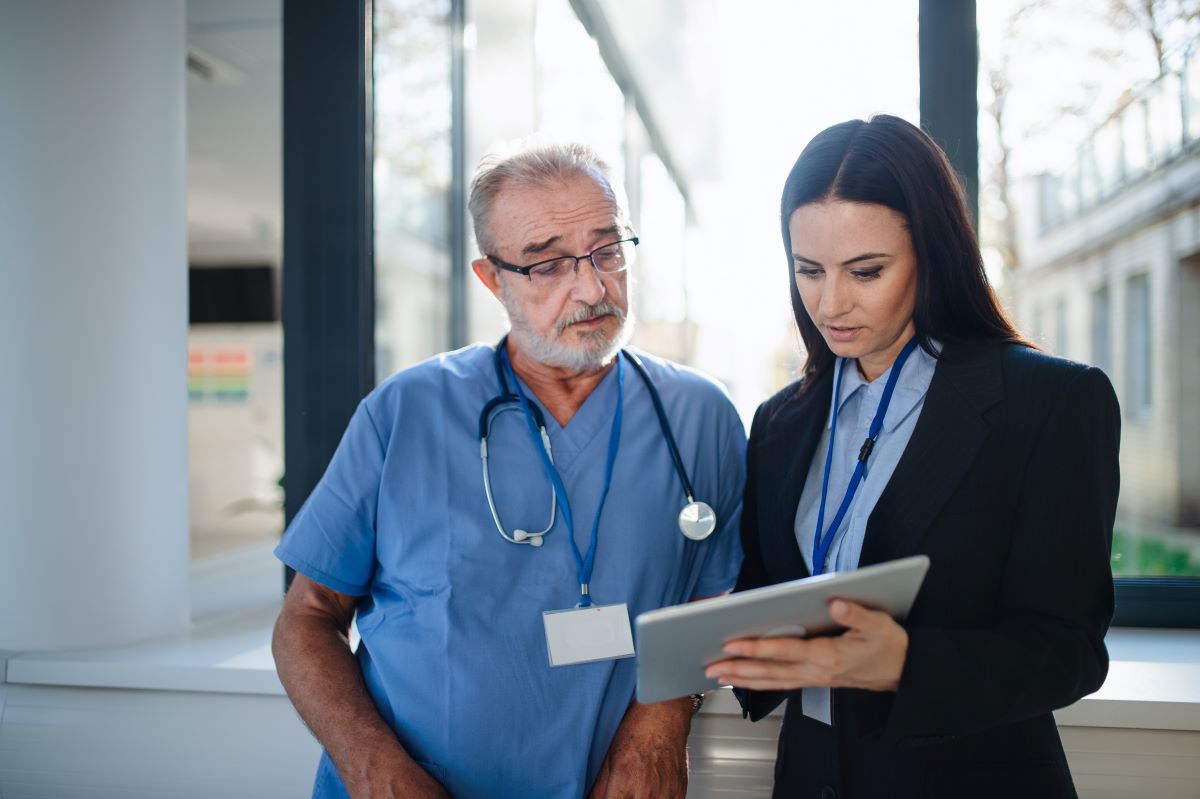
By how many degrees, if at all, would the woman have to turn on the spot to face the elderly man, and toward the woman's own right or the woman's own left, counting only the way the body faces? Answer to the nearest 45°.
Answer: approximately 45° to the woman's own right

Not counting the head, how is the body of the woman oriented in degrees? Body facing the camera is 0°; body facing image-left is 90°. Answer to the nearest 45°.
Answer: approximately 45°

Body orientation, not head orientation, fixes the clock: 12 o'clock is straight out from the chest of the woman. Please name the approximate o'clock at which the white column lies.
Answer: The white column is roughly at 2 o'clock from the woman.

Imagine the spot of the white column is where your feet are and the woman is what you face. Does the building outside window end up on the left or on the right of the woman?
left

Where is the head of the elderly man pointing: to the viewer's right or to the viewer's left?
to the viewer's right

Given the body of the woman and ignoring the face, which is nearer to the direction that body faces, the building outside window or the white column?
the white column

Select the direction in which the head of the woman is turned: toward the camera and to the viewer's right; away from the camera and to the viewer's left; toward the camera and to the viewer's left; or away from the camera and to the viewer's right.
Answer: toward the camera and to the viewer's left

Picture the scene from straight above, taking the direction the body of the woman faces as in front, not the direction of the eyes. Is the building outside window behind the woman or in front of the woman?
behind
